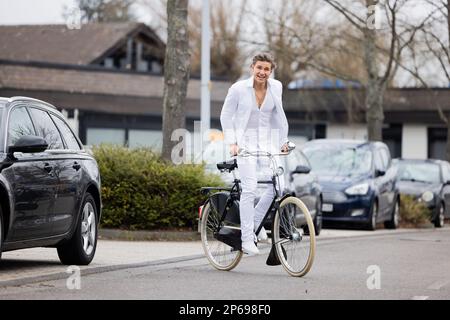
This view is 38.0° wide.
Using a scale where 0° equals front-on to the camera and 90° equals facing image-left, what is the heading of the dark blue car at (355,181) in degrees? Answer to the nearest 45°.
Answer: approximately 45°

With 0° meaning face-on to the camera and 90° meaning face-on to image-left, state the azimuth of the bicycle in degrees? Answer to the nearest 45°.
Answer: approximately 315°

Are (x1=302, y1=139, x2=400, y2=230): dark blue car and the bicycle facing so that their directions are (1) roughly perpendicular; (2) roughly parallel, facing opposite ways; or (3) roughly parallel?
roughly perpendicular

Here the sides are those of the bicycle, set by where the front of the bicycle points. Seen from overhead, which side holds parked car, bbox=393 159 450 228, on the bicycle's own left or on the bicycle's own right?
on the bicycle's own left
